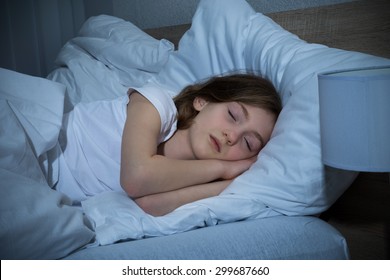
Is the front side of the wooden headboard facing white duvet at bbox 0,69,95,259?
yes

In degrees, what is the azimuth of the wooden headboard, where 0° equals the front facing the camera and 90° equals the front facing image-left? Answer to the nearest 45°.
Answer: approximately 45°
